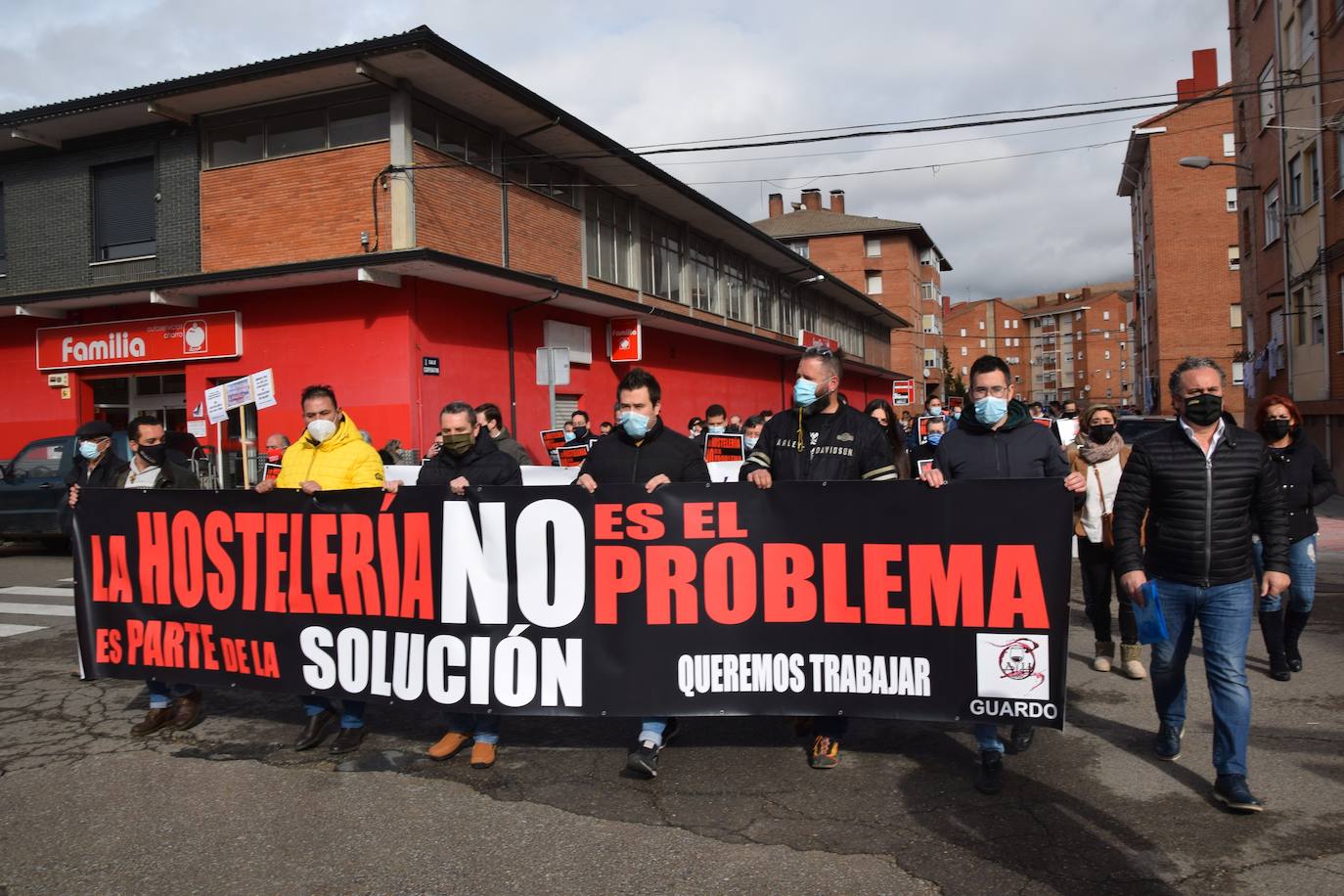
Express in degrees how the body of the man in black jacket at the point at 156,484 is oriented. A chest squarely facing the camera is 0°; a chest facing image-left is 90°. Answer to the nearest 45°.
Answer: approximately 45°

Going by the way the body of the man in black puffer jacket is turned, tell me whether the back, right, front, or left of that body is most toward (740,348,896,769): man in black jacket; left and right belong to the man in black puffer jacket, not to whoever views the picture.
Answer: right

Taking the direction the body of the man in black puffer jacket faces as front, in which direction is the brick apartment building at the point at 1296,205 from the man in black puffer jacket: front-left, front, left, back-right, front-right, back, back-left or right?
back

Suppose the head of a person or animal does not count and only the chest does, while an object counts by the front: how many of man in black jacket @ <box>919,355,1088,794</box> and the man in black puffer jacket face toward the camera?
2

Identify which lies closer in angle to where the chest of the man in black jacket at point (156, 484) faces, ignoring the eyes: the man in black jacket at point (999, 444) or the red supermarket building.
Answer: the man in black jacket

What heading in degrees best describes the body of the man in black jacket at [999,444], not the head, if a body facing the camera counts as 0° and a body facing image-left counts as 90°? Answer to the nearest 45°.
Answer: approximately 0°

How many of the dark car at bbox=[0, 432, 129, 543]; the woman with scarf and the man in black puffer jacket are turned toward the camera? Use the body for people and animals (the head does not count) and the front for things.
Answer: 2
